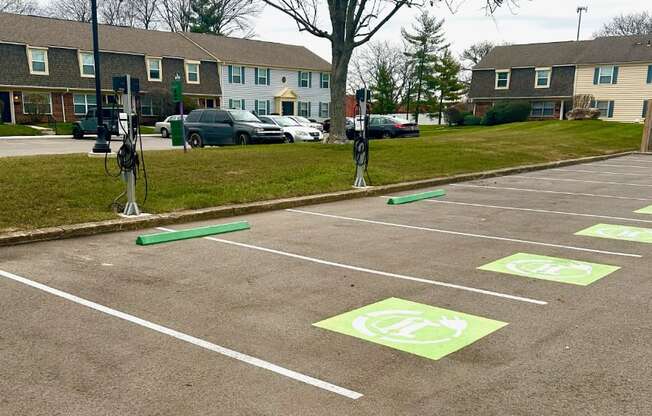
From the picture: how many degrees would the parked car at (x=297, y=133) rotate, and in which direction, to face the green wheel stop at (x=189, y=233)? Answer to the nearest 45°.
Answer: approximately 45° to its right

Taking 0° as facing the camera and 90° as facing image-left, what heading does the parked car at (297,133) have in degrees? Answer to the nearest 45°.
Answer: approximately 315°

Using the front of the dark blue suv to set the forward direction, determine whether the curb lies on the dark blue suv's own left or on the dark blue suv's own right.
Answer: on the dark blue suv's own right

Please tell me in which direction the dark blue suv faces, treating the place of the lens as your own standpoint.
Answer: facing the viewer and to the right of the viewer

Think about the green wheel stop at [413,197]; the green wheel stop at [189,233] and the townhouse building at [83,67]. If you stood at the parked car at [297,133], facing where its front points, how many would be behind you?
1

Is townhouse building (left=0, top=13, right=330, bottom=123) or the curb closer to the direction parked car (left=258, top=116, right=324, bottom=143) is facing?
the curb

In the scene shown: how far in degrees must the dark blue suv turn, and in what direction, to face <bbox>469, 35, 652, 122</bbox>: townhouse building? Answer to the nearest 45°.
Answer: approximately 90° to its left

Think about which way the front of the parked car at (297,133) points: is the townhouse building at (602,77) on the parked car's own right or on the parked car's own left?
on the parked car's own left

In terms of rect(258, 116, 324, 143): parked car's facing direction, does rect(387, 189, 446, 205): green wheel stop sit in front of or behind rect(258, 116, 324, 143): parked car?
in front

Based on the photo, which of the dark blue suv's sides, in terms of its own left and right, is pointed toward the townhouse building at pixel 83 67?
back

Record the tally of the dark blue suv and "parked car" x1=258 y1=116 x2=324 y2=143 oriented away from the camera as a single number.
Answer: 0
